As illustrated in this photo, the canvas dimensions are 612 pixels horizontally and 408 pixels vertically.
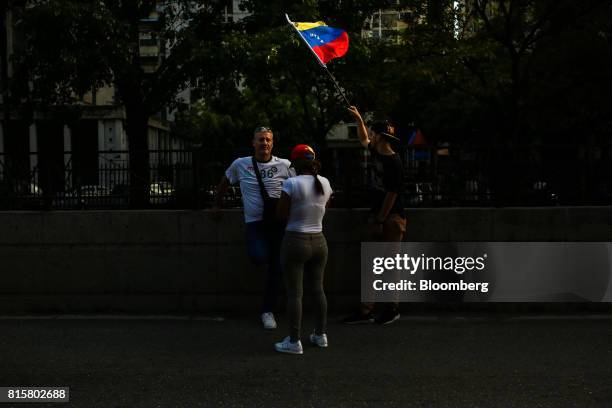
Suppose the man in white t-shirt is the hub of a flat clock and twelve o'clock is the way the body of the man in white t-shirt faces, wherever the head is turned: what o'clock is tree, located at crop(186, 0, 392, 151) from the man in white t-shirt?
The tree is roughly at 6 o'clock from the man in white t-shirt.

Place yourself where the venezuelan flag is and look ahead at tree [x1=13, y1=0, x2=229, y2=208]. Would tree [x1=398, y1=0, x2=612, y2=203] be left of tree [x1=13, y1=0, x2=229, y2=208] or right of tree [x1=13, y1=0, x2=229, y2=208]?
right

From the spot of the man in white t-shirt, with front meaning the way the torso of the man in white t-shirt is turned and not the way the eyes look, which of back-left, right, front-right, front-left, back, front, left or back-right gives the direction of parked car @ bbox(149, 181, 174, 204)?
back-right

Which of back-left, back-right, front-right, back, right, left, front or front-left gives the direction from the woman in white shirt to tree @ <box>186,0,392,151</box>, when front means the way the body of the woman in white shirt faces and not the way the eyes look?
front-right

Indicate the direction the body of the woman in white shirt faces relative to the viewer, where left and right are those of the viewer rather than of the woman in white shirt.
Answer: facing away from the viewer and to the left of the viewer

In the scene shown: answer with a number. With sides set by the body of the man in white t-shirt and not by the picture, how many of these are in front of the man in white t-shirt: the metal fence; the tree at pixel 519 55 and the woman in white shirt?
1

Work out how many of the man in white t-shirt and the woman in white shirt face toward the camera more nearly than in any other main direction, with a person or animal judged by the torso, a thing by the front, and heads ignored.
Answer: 1

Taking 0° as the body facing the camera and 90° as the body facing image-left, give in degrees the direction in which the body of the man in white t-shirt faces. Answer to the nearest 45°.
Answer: approximately 0°
